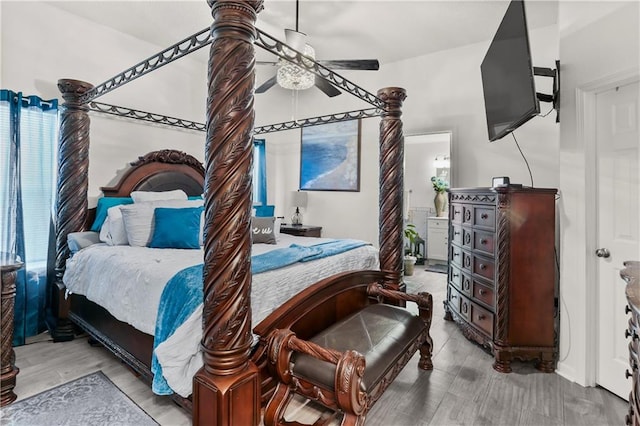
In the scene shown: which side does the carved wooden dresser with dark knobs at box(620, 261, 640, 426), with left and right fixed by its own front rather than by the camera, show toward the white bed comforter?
front

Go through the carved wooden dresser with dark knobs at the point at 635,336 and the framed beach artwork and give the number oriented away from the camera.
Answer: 0

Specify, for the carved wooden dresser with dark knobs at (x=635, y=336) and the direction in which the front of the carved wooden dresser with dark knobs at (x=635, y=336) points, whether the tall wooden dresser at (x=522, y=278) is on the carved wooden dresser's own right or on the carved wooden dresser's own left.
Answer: on the carved wooden dresser's own right

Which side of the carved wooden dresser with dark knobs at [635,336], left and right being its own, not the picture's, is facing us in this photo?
left

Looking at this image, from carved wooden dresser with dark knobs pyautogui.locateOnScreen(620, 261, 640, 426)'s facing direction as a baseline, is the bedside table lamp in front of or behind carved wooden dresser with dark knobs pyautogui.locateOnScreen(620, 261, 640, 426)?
in front

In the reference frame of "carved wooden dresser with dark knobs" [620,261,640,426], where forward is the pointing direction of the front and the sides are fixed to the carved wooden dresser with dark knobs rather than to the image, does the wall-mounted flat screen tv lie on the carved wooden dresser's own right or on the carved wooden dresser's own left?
on the carved wooden dresser's own right

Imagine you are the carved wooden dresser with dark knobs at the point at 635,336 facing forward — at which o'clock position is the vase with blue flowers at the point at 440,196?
The vase with blue flowers is roughly at 2 o'clock from the carved wooden dresser with dark knobs.

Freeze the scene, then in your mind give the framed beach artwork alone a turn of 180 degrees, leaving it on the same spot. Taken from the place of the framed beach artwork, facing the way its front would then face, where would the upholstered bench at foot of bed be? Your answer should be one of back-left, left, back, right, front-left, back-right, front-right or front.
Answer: back-right

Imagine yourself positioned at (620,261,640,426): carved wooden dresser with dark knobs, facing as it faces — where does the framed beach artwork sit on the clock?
The framed beach artwork is roughly at 1 o'clock from the carved wooden dresser with dark knobs.

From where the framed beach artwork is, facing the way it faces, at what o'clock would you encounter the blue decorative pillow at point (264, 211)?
The blue decorative pillow is roughly at 12 o'clock from the framed beach artwork.

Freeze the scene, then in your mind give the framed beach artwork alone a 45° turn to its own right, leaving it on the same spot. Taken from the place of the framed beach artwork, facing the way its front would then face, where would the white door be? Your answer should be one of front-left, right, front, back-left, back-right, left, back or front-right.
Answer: back-left

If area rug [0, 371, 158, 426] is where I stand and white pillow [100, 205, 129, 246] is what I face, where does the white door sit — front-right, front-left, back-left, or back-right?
back-right

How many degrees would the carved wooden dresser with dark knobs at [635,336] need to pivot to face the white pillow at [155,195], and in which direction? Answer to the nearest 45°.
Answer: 0° — it already faces it

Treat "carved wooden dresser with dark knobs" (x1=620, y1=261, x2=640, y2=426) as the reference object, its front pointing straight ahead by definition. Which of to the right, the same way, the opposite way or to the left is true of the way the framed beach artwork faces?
to the left

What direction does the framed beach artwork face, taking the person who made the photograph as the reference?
facing the viewer and to the left of the viewer

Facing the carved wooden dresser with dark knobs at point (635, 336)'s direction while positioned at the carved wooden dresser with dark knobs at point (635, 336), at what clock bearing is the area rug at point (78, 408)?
The area rug is roughly at 11 o'clock from the carved wooden dresser with dark knobs.
